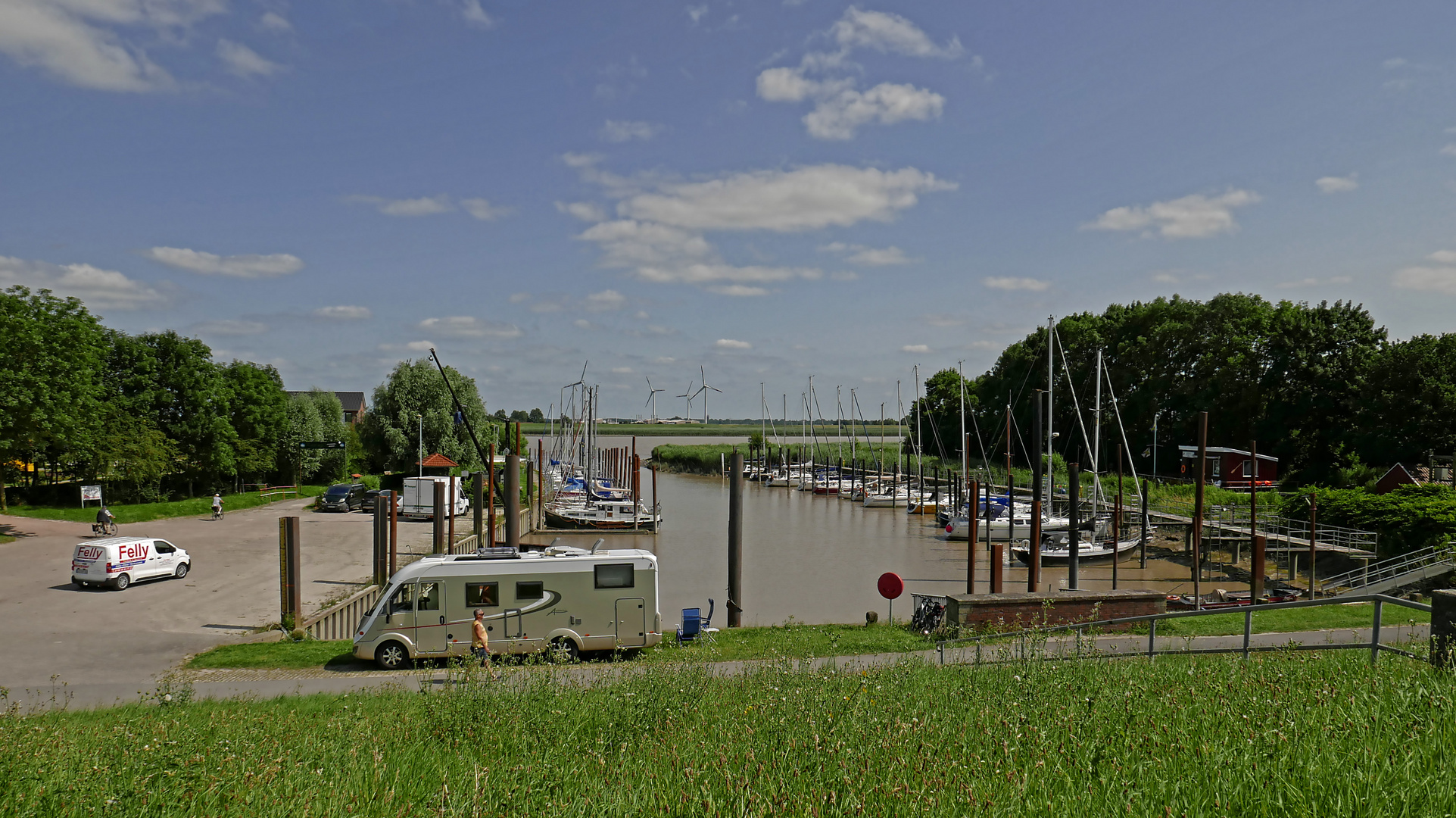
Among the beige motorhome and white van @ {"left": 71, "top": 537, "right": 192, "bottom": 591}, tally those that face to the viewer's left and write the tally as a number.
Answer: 1

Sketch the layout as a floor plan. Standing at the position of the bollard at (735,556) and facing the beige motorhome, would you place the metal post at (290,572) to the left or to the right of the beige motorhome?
right

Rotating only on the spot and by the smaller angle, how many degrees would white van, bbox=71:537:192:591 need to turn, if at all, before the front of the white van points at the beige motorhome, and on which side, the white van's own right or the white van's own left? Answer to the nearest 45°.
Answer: approximately 90° to the white van's own right

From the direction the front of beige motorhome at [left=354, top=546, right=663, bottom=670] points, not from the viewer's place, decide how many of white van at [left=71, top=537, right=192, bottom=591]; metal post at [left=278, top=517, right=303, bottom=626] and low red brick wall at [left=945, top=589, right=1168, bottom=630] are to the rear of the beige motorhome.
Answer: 1

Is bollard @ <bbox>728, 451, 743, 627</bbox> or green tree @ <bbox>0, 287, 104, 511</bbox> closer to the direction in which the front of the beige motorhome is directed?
the green tree

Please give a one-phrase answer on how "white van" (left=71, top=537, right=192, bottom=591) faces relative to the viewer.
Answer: facing away from the viewer and to the right of the viewer

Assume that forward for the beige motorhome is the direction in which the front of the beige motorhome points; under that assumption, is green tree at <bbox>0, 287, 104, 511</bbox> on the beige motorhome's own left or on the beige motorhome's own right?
on the beige motorhome's own right

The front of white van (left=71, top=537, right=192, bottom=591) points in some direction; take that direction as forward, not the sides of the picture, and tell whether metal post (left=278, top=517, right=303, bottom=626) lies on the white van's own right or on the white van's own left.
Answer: on the white van's own right

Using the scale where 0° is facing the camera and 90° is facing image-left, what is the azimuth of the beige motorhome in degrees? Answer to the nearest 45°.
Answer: approximately 90°

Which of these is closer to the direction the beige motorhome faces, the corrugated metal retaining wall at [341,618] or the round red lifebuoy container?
the corrugated metal retaining wall
